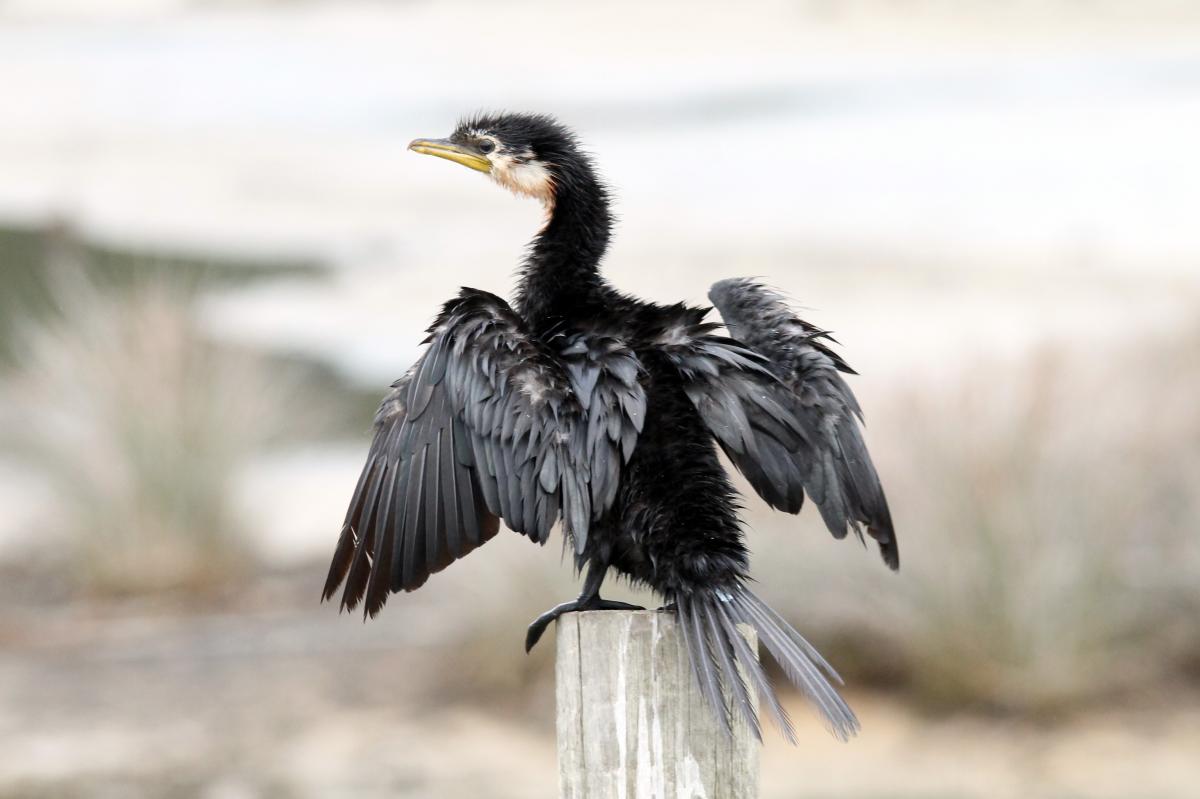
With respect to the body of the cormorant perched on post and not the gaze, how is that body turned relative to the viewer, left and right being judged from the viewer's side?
facing away from the viewer and to the left of the viewer
